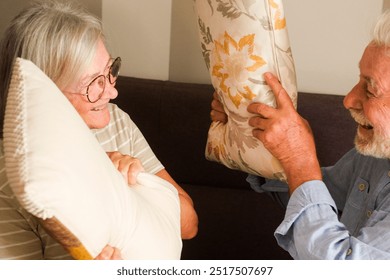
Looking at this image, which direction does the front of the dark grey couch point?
toward the camera

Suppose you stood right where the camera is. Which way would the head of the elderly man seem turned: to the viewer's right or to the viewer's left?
to the viewer's left
